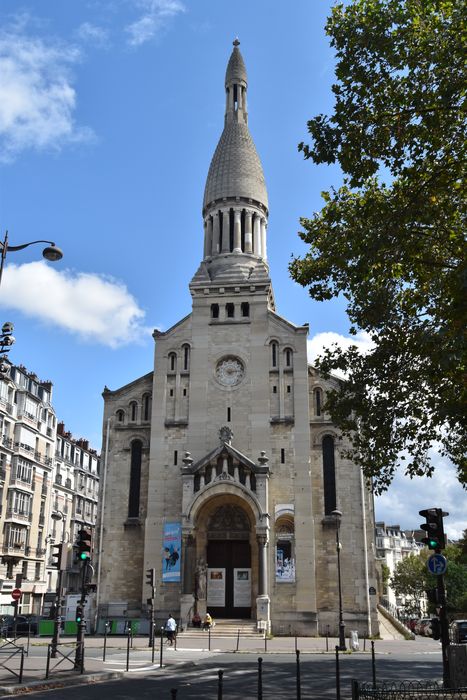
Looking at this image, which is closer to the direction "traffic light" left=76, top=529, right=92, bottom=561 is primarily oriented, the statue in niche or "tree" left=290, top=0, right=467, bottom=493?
the tree

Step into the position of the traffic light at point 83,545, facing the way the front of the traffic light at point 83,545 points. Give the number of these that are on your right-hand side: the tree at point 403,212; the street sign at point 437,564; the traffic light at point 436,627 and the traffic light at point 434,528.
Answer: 0

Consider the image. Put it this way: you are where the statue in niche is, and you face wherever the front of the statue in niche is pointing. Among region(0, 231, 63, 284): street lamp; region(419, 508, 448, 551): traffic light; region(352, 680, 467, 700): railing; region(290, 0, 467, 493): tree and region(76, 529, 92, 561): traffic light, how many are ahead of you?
5

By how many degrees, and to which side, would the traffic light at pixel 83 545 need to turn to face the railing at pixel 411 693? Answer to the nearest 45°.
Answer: approximately 45° to its left

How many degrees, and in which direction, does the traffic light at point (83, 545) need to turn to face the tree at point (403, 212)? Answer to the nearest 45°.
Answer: approximately 45° to its left

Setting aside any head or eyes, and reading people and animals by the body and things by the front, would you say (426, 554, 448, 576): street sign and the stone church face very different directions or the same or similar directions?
same or similar directions

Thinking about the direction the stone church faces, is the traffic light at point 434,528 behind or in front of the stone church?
in front

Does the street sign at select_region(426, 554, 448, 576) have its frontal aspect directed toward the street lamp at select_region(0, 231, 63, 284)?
no

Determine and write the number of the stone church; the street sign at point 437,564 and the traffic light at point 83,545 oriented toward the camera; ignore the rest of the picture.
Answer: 3

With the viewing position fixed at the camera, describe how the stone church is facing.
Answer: facing the viewer

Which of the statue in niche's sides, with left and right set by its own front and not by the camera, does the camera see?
front

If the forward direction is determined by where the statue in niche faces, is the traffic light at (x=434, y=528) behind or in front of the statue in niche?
in front

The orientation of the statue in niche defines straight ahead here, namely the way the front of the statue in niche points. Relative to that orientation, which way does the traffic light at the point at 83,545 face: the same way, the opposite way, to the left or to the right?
the same way

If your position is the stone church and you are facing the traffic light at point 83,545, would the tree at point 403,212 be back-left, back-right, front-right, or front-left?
front-left

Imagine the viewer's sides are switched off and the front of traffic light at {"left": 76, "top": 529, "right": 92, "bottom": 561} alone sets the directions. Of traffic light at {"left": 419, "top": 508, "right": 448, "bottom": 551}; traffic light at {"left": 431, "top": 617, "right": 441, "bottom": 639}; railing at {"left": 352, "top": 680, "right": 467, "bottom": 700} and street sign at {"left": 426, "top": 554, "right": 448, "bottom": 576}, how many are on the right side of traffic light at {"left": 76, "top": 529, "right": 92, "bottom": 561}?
0

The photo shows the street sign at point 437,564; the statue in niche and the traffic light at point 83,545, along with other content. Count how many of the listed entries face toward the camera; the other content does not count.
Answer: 3

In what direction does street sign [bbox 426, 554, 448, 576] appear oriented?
toward the camera

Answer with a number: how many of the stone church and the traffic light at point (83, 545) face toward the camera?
2

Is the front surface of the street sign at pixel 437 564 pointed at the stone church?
no

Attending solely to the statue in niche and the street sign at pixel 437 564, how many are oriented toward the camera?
2
